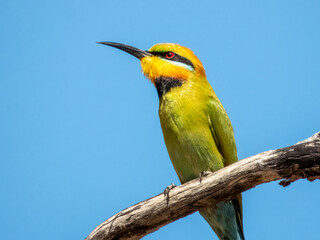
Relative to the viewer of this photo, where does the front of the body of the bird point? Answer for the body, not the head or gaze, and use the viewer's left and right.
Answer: facing the viewer and to the left of the viewer
